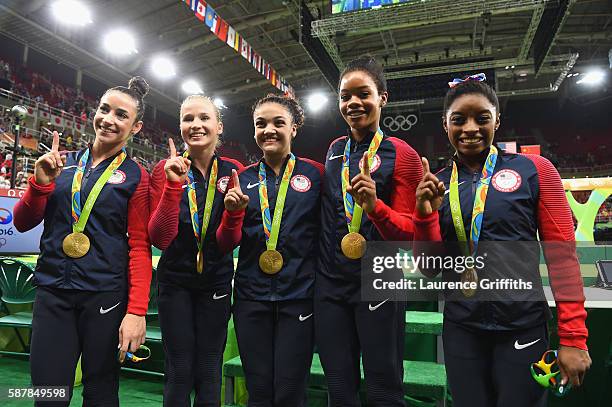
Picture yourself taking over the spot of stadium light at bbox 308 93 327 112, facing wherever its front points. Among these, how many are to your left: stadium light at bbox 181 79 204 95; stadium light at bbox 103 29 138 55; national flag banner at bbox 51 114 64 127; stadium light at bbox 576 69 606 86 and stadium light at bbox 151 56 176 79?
1

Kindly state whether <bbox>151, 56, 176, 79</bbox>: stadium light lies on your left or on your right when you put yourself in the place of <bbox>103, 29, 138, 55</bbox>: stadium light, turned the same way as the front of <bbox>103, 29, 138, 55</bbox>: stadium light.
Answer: on your left

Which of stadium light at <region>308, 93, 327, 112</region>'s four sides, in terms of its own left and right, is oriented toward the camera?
front

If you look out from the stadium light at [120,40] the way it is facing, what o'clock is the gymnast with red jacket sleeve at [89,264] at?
The gymnast with red jacket sleeve is roughly at 12 o'clock from the stadium light.

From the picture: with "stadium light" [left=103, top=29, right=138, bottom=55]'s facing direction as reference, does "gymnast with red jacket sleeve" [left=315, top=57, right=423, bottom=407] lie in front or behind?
in front

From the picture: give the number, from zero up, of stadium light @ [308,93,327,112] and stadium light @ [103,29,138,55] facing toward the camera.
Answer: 2

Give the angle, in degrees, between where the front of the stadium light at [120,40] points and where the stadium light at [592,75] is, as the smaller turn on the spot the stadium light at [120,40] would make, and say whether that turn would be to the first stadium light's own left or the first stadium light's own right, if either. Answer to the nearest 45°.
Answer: approximately 90° to the first stadium light's own left

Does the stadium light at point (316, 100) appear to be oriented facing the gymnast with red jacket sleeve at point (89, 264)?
yes

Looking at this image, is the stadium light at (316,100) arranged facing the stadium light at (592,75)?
no

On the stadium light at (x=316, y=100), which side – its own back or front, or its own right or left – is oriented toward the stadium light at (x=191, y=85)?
right

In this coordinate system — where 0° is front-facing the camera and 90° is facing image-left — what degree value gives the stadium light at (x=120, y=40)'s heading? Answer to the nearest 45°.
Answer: approximately 0°

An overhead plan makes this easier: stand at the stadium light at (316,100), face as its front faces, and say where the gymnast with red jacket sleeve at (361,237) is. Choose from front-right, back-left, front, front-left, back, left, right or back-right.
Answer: front

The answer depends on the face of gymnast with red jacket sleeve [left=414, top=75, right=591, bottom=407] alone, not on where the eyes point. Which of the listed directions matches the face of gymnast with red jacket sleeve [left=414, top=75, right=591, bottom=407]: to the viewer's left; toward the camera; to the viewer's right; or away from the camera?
toward the camera

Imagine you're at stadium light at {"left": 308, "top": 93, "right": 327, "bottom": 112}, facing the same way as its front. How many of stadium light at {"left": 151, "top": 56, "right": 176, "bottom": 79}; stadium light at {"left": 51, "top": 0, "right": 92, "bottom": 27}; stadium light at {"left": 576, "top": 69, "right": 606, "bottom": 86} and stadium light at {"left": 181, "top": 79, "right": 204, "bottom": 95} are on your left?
1
